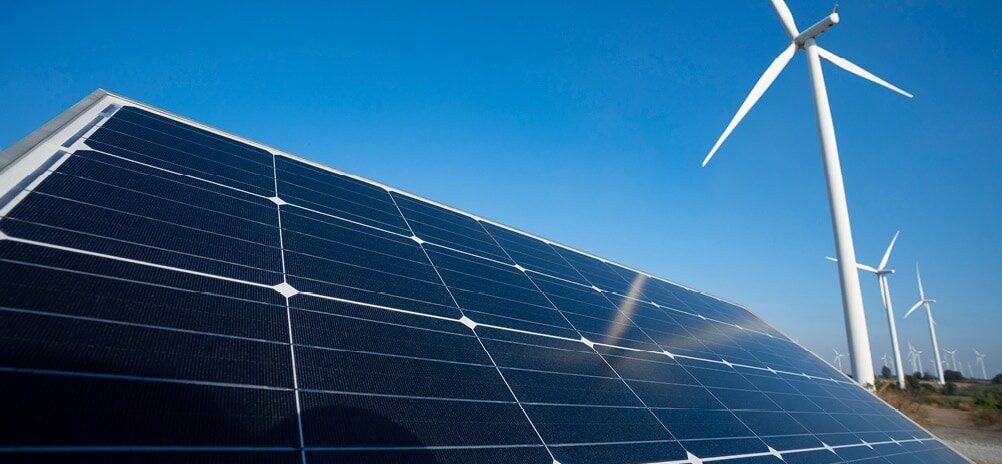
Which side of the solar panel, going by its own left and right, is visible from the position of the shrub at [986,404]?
left

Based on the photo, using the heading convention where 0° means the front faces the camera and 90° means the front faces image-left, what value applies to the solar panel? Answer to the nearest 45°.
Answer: approximately 315°
